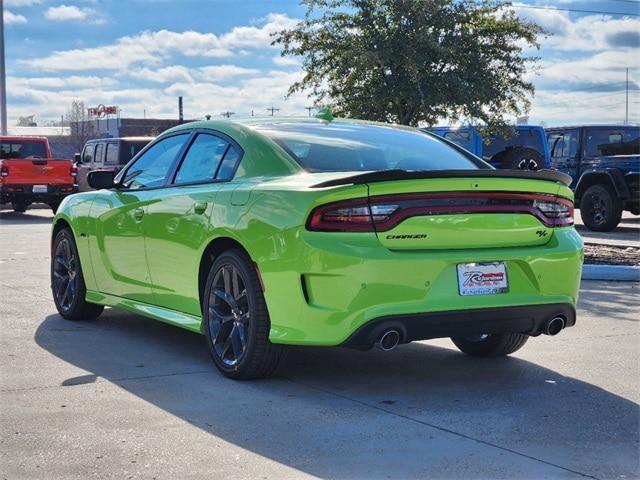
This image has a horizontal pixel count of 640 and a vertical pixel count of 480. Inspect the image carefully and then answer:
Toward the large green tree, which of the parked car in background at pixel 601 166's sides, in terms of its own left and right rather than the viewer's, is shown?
left

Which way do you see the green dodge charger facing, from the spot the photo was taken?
facing away from the viewer and to the left of the viewer

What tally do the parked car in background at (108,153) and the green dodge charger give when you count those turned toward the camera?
0

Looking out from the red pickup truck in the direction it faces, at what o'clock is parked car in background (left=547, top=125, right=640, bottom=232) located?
The parked car in background is roughly at 4 o'clock from the red pickup truck.

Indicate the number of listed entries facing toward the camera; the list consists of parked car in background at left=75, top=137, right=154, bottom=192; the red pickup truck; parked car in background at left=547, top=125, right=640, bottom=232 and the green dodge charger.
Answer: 0

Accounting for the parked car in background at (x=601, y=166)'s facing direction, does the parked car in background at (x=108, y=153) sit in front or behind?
in front

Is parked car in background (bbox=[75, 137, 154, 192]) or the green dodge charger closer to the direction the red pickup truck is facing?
the parked car in background

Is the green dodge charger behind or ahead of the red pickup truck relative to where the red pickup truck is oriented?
behind

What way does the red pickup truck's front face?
away from the camera

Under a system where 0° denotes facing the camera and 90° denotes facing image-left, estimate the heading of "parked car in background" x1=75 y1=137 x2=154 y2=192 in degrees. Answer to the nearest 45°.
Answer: approximately 135°
